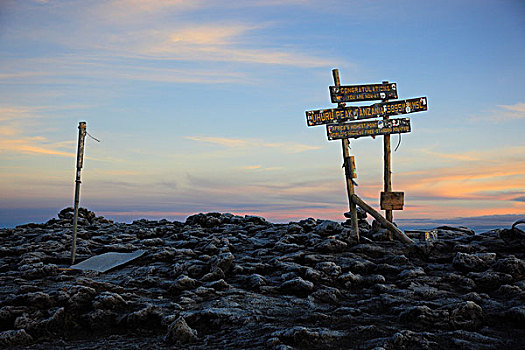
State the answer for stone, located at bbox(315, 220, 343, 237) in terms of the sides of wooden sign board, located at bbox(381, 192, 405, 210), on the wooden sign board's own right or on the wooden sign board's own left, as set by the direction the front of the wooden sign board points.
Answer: on the wooden sign board's own right

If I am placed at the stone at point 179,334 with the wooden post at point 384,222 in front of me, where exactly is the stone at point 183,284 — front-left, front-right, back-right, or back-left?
front-left

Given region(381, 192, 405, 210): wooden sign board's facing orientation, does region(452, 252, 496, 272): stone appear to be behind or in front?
in front

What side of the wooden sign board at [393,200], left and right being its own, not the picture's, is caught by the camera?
front

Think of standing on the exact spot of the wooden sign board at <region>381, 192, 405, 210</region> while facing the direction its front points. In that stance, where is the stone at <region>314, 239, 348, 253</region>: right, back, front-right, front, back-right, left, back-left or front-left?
front-right

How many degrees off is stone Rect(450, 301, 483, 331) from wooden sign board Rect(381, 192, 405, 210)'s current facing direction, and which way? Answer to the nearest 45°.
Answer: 0° — it already faces it

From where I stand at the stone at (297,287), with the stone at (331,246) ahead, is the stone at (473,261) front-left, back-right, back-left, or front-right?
front-right

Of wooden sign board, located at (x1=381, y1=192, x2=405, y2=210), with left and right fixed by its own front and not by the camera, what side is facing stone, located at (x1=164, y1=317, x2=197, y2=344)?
front

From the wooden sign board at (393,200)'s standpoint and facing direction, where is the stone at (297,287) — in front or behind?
in front

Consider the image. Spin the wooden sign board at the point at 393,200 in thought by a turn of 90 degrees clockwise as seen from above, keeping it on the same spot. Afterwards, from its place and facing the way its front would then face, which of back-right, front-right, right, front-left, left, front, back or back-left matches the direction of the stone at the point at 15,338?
front-left

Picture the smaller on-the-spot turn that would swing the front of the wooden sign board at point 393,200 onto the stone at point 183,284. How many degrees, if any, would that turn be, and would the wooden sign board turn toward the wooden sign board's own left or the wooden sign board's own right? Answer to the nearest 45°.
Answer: approximately 45° to the wooden sign board's own right
